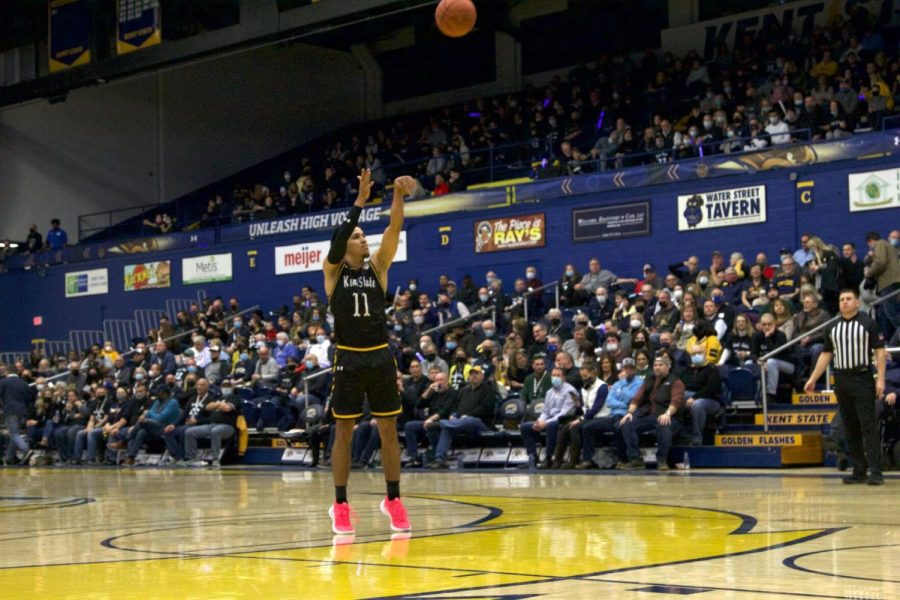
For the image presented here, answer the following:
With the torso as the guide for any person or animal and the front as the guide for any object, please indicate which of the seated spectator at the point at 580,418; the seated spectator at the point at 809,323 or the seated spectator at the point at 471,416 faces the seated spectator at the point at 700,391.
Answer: the seated spectator at the point at 809,323

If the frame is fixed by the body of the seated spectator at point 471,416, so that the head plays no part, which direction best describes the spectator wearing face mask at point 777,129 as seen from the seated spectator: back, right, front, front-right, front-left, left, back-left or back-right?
back

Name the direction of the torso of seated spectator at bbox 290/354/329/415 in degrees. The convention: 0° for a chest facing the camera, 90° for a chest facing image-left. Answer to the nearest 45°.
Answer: approximately 45°

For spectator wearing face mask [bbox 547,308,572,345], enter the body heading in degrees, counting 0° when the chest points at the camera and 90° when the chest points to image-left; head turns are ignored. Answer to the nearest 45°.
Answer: approximately 45°

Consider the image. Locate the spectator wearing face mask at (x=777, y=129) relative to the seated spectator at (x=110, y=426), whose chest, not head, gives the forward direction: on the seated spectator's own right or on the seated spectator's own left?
on the seated spectator's own left

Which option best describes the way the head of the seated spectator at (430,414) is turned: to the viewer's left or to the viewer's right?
to the viewer's left

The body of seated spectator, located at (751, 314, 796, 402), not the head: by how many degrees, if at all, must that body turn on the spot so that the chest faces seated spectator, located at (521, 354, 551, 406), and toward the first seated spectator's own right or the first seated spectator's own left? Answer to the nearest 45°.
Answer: approximately 45° to the first seated spectator's own right

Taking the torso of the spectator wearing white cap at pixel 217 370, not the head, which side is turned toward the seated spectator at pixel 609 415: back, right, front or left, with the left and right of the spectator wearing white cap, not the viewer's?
left

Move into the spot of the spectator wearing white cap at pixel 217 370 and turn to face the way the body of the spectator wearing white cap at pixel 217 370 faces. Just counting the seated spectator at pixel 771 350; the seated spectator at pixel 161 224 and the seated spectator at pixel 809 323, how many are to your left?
2

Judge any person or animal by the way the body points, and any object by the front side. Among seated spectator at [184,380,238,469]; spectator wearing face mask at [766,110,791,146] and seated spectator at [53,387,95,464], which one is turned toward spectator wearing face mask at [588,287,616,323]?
spectator wearing face mask at [766,110,791,146]

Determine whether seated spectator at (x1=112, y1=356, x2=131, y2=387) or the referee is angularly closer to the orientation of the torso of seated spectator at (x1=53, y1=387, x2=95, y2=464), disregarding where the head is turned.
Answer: the referee

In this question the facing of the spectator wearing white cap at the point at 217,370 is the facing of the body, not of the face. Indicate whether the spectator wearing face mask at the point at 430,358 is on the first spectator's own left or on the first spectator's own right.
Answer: on the first spectator's own left

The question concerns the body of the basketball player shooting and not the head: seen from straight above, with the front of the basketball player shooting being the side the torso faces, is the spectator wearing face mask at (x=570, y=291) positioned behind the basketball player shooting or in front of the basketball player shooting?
behind

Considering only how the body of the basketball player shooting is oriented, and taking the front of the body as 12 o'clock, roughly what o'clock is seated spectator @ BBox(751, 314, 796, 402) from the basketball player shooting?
The seated spectator is roughly at 7 o'clock from the basketball player shooting.
